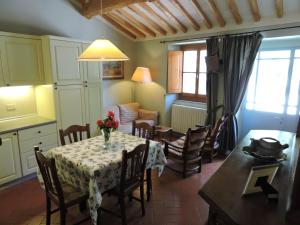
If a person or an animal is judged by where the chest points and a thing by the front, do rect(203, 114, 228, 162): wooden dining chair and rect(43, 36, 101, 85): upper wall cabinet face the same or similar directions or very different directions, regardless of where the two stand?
very different directions

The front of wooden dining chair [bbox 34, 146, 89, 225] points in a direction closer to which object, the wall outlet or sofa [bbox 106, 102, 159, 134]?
the sofa

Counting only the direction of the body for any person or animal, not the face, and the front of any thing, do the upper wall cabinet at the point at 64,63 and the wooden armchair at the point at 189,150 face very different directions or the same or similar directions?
very different directions

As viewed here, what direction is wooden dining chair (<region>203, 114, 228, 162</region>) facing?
to the viewer's left

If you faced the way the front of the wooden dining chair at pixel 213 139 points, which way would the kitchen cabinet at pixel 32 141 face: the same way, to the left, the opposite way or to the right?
the opposite way

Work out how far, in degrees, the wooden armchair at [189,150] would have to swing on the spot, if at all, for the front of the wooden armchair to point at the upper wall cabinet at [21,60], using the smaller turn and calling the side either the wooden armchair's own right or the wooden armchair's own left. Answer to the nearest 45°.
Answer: approximately 45° to the wooden armchair's own left

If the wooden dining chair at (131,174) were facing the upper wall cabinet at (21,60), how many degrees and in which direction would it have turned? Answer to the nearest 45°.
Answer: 0° — it already faces it

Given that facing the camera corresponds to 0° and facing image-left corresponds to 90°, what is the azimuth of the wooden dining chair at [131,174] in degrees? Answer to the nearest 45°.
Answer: approximately 135°

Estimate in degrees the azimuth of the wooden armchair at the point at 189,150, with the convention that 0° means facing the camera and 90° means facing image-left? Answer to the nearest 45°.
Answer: approximately 135°

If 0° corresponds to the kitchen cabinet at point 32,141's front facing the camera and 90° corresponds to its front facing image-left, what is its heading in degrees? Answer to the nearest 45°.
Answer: approximately 315°
